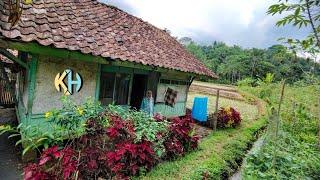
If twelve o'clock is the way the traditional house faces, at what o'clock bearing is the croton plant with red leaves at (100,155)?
The croton plant with red leaves is roughly at 1 o'clock from the traditional house.

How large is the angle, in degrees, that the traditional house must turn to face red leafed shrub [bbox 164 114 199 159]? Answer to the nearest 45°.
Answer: approximately 45° to its left

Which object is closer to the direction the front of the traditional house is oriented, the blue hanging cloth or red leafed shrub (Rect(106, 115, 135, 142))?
the red leafed shrub

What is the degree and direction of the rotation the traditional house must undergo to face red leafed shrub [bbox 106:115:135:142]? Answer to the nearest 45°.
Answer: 0° — it already faces it

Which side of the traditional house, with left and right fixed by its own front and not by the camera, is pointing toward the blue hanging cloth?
left

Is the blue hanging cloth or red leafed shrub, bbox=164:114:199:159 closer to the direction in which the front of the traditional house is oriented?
the red leafed shrub

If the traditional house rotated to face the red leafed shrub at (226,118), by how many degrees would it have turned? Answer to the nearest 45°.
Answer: approximately 90° to its left

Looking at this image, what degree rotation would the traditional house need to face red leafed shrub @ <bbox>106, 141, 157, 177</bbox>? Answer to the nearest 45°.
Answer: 0° — it already faces it
